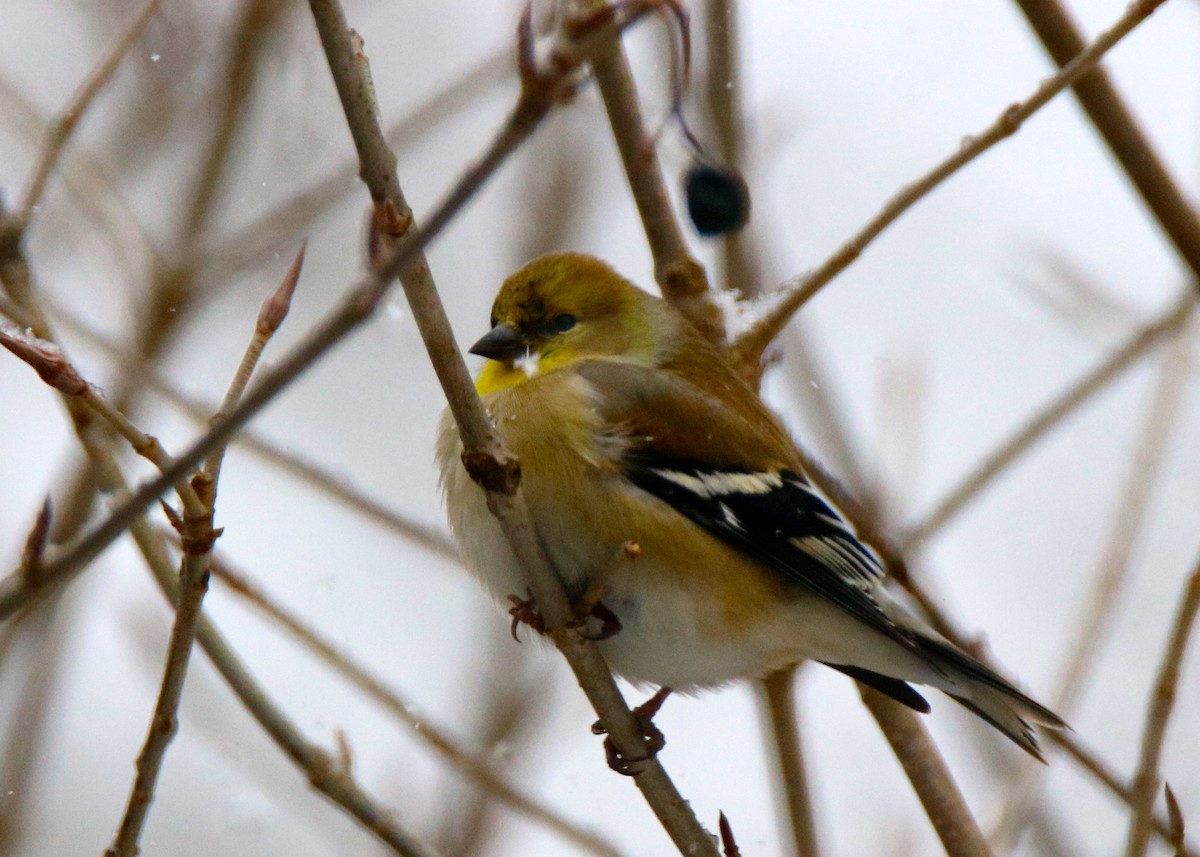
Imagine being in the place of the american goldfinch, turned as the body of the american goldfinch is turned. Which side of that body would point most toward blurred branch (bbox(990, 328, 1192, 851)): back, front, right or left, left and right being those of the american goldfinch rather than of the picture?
back

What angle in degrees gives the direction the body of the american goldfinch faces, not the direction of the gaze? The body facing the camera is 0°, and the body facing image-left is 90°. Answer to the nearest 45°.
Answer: approximately 90°

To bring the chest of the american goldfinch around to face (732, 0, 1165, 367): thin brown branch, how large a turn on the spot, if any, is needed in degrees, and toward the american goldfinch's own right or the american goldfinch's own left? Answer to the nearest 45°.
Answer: approximately 135° to the american goldfinch's own left

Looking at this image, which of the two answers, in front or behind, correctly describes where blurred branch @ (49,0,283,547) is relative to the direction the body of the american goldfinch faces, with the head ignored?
in front
